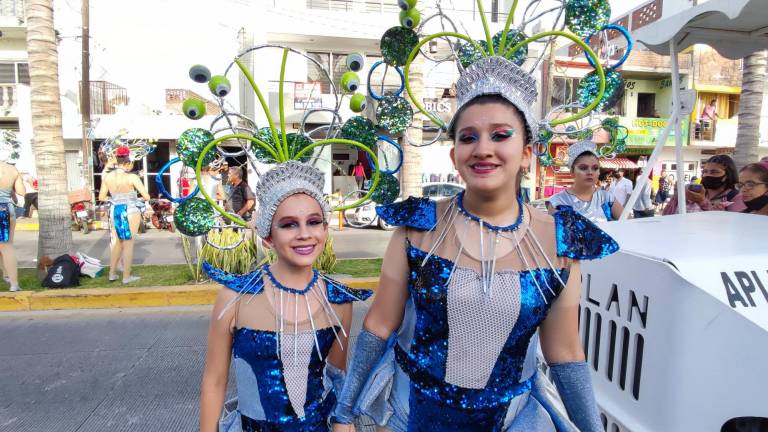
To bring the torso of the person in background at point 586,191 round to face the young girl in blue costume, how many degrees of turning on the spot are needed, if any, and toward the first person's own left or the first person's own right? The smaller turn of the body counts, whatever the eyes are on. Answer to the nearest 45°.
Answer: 0° — they already face them

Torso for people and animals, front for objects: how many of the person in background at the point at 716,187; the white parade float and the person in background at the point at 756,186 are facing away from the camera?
0

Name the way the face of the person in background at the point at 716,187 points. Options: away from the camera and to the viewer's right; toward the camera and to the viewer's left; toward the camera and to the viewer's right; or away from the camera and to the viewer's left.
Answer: toward the camera and to the viewer's left

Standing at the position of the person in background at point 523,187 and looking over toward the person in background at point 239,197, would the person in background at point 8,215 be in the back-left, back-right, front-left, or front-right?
front-left

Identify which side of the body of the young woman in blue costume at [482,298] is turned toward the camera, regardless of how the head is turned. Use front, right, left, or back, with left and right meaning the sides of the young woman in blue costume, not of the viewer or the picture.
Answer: front

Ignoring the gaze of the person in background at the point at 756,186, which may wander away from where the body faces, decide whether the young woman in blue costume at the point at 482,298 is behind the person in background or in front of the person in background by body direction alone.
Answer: in front

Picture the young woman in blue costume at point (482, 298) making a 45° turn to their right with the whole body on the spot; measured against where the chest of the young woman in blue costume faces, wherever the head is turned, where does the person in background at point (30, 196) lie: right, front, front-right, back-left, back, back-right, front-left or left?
right

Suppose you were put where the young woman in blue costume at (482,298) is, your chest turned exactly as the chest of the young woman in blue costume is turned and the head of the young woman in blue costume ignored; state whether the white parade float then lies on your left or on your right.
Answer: on your left

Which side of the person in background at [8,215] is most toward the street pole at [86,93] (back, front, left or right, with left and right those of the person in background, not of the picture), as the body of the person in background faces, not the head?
front
